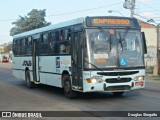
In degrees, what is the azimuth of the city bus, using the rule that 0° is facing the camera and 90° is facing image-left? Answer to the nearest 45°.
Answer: approximately 315°

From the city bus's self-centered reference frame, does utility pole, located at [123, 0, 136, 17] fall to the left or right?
on its left
